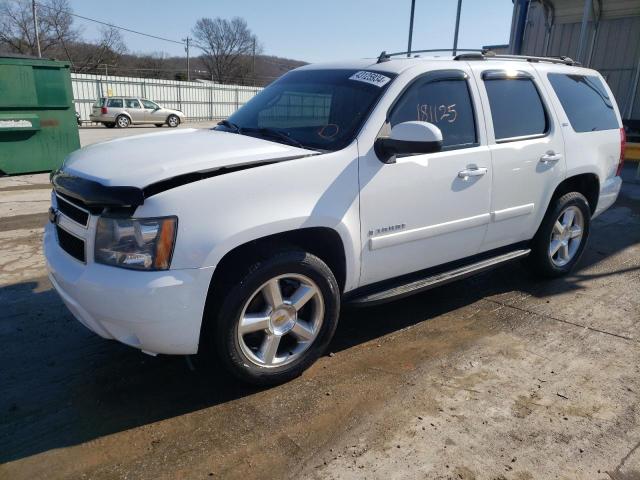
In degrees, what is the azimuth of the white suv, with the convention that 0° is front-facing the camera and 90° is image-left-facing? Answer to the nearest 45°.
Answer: approximately 45°

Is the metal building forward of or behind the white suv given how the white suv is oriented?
behind

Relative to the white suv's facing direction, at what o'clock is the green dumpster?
The green dumpster is roughly at 3 o'clock from the white suv.

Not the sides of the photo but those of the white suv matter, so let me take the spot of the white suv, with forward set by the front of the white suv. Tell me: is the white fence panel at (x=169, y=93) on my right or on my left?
on my right

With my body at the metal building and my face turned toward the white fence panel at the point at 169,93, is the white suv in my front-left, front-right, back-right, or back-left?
back-left

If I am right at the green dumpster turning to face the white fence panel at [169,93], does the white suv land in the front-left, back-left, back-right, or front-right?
back-right
